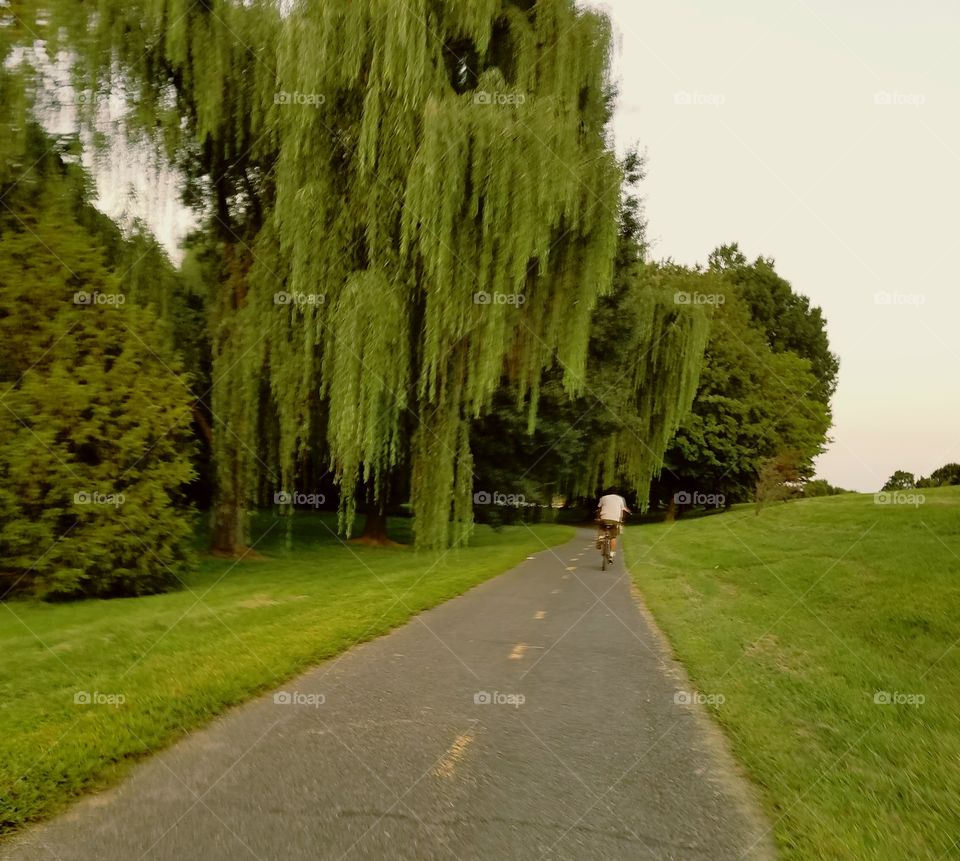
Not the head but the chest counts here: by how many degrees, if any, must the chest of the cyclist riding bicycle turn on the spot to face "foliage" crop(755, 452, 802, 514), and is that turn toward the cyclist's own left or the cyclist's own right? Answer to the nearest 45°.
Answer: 0° — they already face it

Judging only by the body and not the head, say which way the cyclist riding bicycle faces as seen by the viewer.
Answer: away from the camera

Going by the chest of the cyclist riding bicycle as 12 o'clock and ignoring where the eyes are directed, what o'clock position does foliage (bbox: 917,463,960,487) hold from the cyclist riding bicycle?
The foliage is roughly at 1 o'clock from the cyclist riding bicycle.

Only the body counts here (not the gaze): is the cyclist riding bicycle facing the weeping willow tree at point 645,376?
yes

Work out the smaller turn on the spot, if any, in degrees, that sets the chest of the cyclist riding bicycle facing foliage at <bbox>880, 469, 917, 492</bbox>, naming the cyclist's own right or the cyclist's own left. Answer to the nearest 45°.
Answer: approximately 45° to the cyclist's own right

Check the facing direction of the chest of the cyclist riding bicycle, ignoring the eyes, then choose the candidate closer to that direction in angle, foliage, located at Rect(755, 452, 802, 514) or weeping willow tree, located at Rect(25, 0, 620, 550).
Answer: the foliage

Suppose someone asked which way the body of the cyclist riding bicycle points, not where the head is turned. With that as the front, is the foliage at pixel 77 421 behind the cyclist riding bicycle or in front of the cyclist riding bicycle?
behind

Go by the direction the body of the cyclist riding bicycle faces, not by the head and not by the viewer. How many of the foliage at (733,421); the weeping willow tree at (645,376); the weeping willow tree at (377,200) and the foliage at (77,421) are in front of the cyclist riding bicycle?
2
